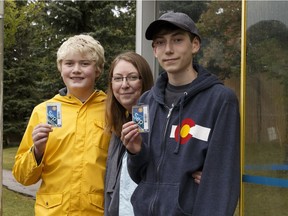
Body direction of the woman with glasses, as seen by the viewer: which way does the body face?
toward the camera

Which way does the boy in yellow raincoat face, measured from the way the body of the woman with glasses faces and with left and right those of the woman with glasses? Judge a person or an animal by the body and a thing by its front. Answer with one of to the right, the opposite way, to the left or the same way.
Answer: the same way

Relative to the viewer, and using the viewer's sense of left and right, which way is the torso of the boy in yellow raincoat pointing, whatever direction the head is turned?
facing the viewer

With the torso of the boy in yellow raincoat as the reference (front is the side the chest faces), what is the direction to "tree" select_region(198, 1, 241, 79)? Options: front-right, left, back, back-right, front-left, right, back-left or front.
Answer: back-left

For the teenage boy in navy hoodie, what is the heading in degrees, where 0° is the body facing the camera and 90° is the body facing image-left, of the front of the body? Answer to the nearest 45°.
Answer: approximately 45°

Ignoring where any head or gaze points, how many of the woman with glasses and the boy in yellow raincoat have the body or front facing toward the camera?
2

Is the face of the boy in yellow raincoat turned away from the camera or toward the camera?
toward the camera

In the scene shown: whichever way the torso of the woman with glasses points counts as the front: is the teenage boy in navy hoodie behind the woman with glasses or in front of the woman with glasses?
in front

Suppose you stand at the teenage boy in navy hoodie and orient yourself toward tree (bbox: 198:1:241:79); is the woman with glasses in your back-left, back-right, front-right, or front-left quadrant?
front-left

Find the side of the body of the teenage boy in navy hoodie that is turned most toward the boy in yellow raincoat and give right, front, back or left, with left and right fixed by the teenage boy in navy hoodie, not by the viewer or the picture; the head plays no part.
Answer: right

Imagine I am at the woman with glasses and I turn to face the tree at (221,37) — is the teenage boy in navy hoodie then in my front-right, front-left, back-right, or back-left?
back-right

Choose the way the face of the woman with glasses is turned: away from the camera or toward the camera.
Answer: toward the camera
